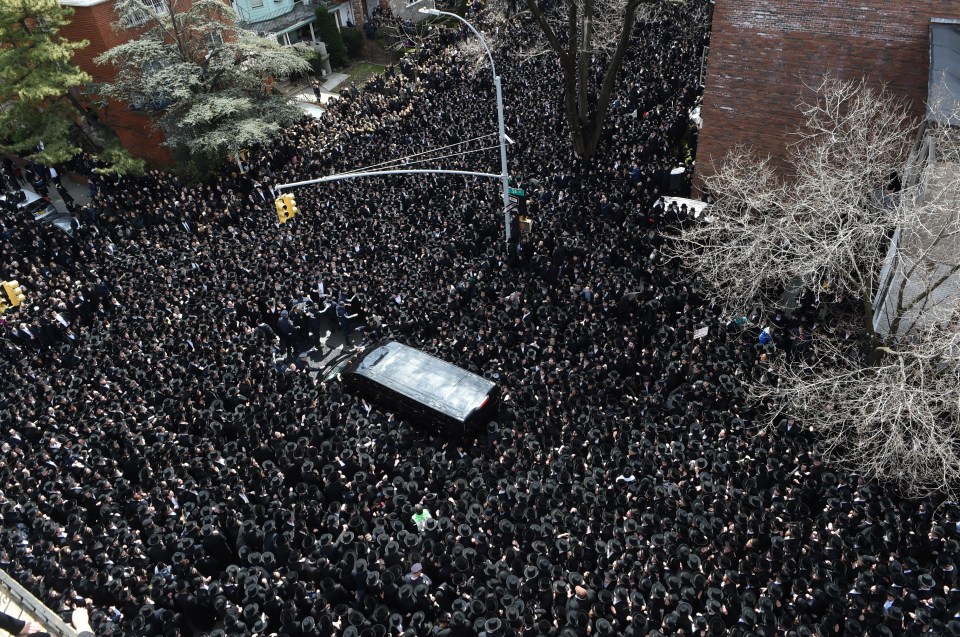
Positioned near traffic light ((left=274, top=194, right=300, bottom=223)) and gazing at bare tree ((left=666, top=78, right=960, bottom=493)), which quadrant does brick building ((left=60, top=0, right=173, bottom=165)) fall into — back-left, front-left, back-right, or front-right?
back-left

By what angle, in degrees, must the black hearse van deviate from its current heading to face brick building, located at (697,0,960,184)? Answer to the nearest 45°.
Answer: approximately 90° to its right

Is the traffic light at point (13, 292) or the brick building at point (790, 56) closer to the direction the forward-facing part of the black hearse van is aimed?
the traffic light

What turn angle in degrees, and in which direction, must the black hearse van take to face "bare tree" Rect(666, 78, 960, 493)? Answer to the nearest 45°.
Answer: approximately 135° to its right

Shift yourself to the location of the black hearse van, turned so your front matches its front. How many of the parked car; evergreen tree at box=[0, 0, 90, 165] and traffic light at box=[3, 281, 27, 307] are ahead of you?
3

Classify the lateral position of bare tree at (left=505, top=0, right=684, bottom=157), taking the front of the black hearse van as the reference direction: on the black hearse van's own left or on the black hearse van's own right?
on the black hearse van's own right

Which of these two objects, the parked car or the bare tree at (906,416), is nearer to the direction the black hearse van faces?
the parked car

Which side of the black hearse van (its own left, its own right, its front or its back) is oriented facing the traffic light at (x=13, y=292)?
front

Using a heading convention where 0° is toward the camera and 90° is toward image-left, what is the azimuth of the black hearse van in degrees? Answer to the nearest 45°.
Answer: approximately 135°

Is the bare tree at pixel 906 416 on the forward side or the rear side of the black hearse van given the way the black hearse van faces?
on the rear side

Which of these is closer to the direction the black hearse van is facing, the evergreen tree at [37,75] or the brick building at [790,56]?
the evergreen tree

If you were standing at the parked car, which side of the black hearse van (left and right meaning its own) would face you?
front

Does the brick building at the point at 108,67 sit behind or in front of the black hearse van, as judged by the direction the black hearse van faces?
in front
